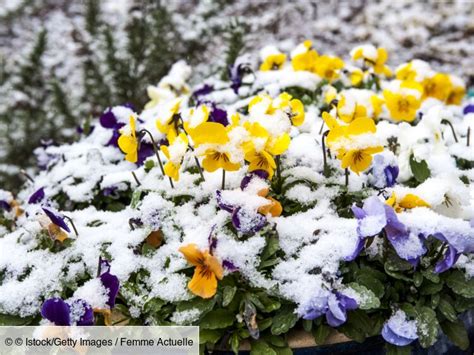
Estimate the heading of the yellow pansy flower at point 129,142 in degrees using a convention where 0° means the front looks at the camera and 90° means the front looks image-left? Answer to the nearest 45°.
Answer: approximately 90°

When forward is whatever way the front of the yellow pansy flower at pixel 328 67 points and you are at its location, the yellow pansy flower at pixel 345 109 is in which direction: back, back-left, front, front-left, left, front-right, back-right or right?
front

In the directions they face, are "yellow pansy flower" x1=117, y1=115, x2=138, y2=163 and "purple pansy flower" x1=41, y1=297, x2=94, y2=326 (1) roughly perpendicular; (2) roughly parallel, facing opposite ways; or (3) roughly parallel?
roughly perpendicular

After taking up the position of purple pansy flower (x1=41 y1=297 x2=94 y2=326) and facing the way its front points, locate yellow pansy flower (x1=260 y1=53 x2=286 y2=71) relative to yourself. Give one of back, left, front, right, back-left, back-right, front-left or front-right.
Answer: back-left

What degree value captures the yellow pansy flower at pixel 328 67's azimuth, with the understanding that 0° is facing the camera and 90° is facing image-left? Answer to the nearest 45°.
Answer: approximately 0°

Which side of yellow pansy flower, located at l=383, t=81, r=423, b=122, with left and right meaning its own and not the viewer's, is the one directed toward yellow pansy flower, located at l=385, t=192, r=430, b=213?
front

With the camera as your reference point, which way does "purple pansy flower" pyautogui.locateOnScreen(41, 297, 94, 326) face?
facing the viewer

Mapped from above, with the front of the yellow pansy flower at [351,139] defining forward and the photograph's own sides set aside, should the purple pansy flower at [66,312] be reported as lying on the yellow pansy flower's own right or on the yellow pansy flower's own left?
on the yellow pansy flower's own right

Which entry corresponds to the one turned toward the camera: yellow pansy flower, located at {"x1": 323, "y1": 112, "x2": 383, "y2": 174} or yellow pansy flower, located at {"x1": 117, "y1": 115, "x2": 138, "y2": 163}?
yellow pansy flower, located at {"x1": 323, "y1": 112, "x2": 383, "y2": 174}

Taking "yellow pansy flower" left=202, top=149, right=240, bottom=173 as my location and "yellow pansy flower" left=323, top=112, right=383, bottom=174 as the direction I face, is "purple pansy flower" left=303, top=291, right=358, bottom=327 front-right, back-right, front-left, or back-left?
front-right

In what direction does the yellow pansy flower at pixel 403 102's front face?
toward the camera

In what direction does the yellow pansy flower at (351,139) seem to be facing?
toward the camera
